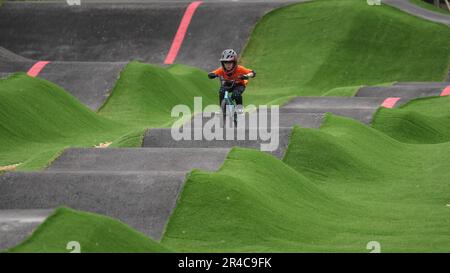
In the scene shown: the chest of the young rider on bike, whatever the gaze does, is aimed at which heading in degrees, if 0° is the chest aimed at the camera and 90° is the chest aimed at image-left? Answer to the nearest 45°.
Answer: approximately 0°
